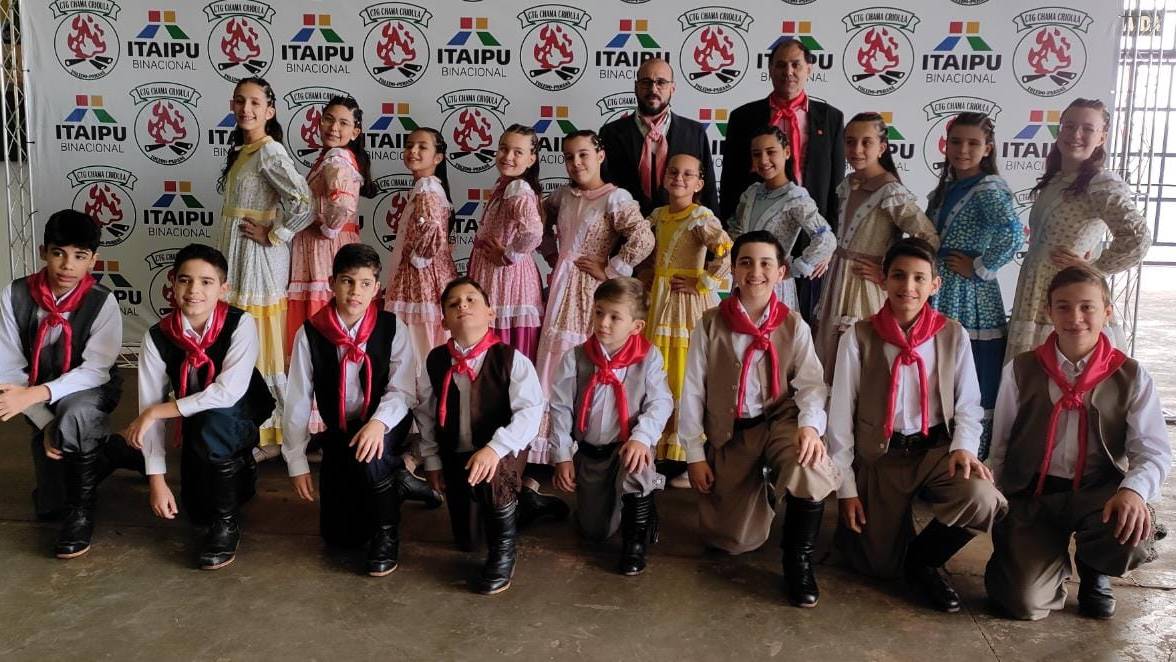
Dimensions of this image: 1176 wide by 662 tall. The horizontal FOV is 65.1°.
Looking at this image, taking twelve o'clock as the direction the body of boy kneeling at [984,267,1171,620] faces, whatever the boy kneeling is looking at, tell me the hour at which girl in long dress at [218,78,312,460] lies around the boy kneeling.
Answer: The girl in long dress is roughly at 3 o'clock from the boy kneeling.

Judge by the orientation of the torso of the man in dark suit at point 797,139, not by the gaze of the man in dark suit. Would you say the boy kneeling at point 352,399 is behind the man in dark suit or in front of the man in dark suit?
in front

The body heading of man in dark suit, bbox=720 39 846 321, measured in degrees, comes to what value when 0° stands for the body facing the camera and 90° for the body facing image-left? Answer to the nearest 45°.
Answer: approximately 0°

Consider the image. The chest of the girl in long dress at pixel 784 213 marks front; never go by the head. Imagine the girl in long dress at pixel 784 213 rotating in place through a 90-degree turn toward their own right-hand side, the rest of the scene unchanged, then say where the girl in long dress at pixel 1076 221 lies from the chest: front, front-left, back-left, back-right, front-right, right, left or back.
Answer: back-right

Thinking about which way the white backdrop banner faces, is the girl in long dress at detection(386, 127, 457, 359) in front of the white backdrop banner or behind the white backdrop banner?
in front
